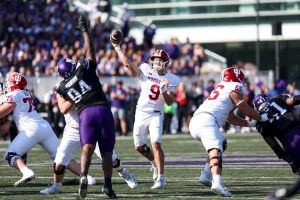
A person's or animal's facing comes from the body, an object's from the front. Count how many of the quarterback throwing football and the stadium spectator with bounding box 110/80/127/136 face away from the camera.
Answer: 0

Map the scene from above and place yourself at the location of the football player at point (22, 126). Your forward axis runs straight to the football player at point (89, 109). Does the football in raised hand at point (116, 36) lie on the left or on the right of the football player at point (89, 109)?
left

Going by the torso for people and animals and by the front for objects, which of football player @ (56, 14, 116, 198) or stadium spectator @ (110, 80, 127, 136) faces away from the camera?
the football player

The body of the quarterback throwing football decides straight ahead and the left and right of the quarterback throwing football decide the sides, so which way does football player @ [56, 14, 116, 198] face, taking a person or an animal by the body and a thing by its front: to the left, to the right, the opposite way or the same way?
the opposite way

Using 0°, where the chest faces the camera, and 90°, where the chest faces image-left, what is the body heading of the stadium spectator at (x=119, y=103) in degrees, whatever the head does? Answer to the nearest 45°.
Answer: approximately 0°

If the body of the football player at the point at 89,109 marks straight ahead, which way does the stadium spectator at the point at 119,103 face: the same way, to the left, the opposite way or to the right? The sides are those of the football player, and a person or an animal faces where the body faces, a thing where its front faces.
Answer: the opposite way

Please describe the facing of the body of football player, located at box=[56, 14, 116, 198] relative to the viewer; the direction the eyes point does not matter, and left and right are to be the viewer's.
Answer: facing away from the viewer

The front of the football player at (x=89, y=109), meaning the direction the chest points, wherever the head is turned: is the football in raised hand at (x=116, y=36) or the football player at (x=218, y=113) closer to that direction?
the football in raised hand

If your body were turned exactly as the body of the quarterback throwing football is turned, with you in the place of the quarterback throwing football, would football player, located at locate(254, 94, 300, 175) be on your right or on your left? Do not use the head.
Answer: on your left

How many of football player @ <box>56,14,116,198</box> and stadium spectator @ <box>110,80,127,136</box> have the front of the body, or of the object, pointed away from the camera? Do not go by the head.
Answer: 1

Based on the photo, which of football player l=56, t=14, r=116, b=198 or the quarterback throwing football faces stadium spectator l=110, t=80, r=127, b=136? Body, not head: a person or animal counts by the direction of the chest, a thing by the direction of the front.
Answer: the football player
